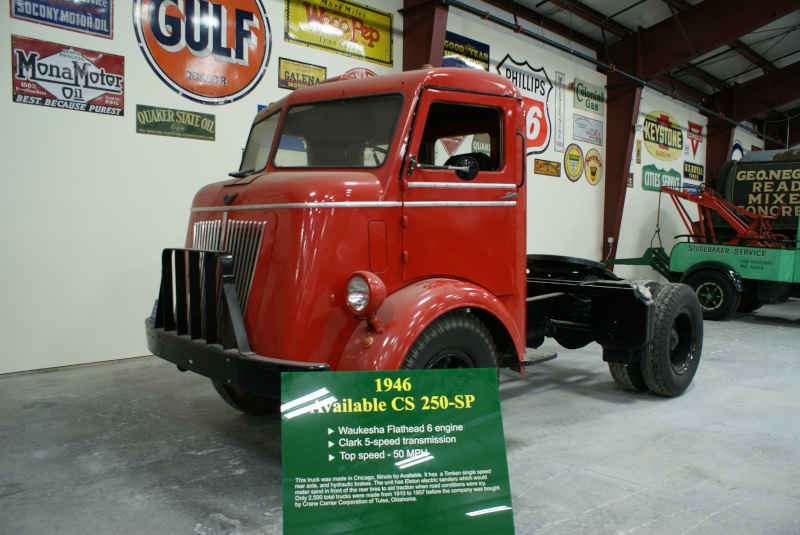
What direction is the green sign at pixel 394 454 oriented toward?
toward the camera

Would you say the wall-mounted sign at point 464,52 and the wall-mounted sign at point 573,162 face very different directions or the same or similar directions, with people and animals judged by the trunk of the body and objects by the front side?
same or similar directions

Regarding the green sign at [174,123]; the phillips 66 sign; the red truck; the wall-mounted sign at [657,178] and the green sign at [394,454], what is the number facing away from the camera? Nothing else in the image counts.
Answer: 0

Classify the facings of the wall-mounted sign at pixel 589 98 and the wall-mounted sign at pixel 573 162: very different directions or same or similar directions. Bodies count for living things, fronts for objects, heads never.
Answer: same or similar directions

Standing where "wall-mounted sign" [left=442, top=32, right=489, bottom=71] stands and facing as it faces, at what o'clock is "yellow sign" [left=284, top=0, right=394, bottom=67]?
The yellow sign is roughly at 3 o'clock from the wall-mounted sign.

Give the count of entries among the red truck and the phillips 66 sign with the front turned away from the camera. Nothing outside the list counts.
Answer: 0

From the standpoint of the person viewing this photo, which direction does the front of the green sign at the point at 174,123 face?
facing the viewer and to the right of the viewer

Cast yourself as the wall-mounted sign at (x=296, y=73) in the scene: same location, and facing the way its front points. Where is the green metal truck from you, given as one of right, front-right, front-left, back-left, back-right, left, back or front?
front-left

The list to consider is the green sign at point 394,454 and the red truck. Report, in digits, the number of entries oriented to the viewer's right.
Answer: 0

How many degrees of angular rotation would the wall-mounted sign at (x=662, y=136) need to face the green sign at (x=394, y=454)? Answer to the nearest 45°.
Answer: approximately 45° to its right

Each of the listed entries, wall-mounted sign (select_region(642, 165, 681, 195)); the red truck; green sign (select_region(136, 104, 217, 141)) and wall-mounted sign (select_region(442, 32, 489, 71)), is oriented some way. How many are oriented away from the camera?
0

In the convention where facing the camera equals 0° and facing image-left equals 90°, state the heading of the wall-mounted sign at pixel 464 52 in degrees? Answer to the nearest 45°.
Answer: approximately 315°

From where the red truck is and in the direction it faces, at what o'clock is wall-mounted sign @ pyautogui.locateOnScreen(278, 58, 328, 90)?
The wall-mounted sign is roughly at 4 o'clock from the red truck.
